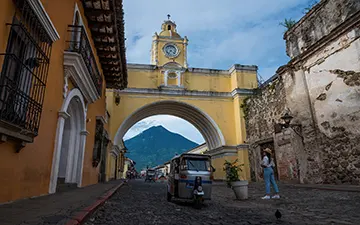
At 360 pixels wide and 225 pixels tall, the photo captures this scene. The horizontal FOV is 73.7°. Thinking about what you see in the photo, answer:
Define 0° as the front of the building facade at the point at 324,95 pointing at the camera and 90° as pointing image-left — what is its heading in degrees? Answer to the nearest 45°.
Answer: approximately 45°

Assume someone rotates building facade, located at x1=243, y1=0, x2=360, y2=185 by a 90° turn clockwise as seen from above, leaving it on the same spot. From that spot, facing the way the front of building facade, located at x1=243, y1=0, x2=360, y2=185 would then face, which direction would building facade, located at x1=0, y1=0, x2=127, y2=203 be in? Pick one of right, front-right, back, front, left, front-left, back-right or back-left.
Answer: left
